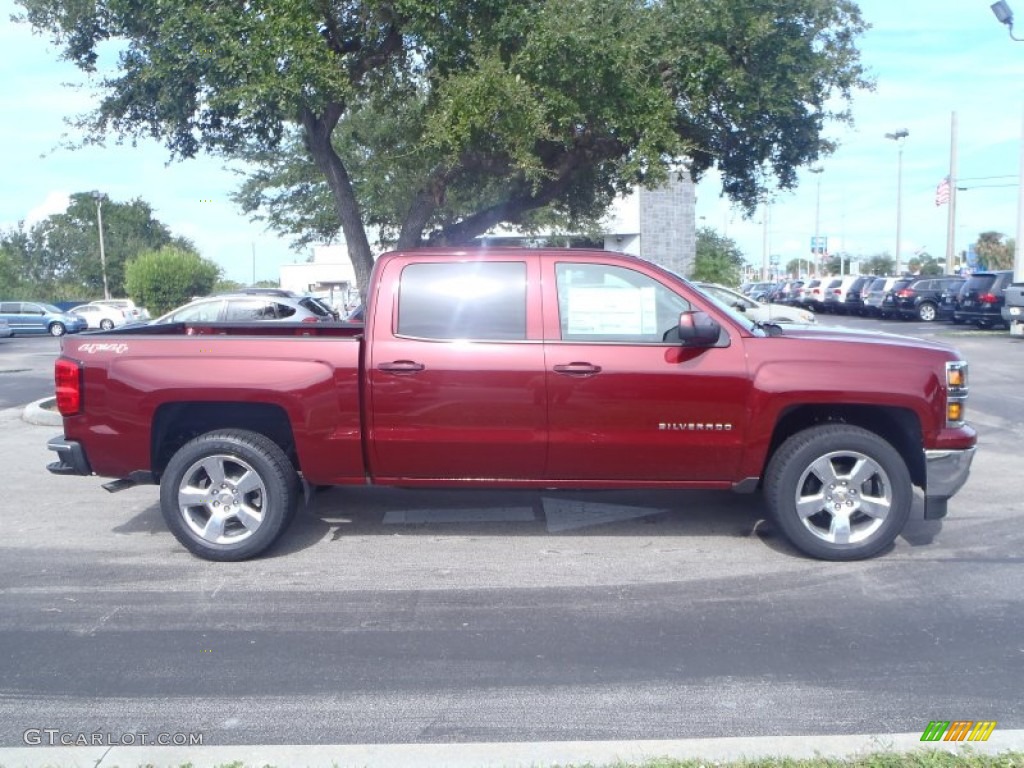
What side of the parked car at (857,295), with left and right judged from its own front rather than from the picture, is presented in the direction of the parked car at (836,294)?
left

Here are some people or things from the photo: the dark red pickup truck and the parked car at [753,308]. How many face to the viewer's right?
2

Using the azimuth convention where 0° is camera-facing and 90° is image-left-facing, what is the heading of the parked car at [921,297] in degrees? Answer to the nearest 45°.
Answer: approximately 225°

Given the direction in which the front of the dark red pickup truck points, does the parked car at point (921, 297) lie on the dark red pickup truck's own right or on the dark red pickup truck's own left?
on the dark red pickup truck's own left

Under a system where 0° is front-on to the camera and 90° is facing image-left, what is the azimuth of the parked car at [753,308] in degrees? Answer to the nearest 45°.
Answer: approximately 270°

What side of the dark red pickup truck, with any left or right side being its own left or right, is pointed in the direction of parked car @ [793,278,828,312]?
left

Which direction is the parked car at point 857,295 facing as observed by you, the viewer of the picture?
facing away from the viewer and to the right of the viewer

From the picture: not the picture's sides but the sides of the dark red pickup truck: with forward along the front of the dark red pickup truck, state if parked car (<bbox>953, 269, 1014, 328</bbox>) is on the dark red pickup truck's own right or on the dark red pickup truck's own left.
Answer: on the dark red pickup truck's own left

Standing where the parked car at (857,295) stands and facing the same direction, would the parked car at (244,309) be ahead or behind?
behind

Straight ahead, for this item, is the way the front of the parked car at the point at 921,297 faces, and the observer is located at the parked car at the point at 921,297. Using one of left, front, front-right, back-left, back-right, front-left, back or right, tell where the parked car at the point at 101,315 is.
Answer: back-left

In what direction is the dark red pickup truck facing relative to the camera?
to the viewer's right
